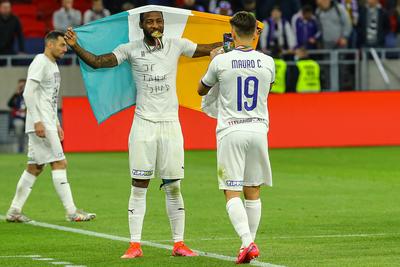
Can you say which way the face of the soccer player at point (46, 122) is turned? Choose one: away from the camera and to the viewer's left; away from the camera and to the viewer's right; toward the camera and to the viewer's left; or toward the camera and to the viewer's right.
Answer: toward the camera and to the viewer's right

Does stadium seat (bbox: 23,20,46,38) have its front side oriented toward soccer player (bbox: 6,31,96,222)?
yes

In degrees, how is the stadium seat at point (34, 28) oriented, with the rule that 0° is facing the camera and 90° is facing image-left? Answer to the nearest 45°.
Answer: approximately 0°

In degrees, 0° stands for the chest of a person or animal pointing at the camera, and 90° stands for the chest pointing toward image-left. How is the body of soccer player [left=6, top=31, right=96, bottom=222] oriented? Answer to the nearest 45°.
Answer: approximately 270°

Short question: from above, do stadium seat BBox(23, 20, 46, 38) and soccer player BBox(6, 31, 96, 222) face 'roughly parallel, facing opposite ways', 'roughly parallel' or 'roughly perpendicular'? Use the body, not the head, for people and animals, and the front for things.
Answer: roughly perpendicular

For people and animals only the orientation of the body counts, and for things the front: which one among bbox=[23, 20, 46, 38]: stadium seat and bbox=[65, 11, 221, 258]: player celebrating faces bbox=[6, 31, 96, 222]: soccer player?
the stadium seat

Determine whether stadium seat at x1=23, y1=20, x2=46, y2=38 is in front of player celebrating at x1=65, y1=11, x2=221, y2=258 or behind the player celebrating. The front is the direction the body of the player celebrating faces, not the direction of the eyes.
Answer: behind

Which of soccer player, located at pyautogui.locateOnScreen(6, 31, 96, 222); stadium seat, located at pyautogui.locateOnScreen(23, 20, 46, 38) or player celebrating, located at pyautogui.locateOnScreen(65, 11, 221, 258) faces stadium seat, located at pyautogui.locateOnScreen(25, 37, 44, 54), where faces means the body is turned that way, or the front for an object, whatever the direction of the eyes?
stadium seat, located at pyautogui.locateOnScreen(23, 20, 46, 38)
